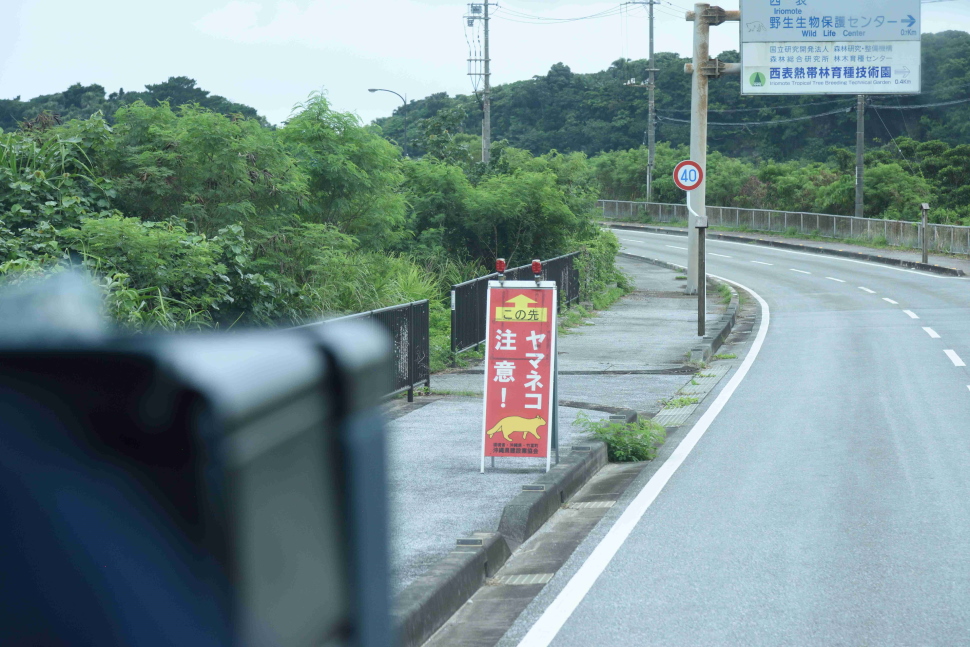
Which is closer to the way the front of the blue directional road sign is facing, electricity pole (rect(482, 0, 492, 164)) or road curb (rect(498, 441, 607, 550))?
the road curb

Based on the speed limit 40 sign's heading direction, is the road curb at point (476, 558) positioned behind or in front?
in front

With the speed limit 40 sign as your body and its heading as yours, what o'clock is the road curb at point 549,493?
The road curb is roughly at 12 o'clock from the speed limit 40 sign.

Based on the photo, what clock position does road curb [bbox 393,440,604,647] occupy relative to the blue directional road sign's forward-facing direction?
The road curb is roughly at 12 o'clock from the blue directional road sign.

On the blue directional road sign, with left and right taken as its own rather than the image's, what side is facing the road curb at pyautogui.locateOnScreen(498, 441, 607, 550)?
front

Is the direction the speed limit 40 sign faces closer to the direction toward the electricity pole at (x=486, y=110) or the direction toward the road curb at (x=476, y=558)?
the road curb

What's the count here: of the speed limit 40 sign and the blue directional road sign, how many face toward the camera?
2

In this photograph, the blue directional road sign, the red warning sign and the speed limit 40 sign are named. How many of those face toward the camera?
3

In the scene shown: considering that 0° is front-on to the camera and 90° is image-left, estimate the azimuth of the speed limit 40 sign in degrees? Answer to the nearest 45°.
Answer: approximately 0°

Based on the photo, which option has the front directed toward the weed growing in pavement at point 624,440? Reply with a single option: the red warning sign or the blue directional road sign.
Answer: the blue directional road sign

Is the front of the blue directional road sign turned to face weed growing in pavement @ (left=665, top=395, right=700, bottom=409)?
yes
